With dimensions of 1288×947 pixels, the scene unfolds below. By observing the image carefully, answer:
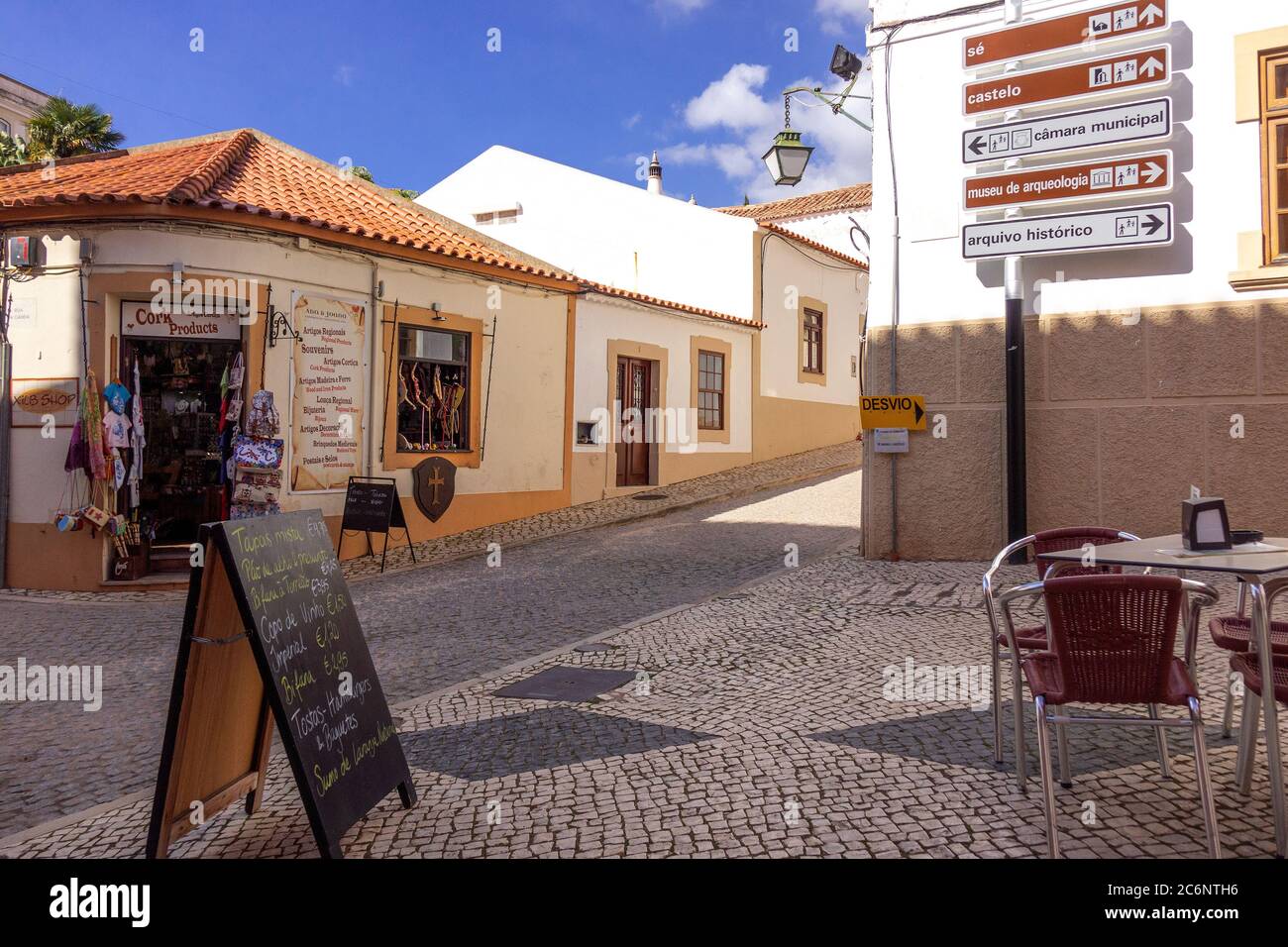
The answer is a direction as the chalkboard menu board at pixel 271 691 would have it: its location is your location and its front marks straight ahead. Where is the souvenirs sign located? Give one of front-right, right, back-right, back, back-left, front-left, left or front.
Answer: back-left

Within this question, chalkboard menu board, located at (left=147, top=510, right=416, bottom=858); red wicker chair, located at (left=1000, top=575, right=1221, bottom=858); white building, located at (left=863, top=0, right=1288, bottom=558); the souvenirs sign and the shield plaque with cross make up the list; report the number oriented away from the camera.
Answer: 1

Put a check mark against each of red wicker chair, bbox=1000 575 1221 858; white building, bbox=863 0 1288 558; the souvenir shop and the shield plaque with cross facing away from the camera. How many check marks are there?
1

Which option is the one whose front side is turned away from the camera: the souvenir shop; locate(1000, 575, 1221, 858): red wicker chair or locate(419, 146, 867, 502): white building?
the red wicker chair

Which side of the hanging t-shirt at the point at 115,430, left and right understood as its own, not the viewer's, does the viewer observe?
front

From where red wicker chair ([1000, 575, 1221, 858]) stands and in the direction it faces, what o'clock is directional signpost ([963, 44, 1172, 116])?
The directional signpost is roughly at 12 o'clock from the red wicker chair.

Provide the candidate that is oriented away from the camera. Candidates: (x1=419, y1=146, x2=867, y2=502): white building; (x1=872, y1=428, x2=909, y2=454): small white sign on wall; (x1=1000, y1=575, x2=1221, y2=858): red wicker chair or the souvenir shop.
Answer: the red wicker chair

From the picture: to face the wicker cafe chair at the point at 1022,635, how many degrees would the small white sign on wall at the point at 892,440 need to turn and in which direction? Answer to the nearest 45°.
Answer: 0° — it already faces it

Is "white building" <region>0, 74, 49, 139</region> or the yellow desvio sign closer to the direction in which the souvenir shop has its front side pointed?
the yellow desvio sign

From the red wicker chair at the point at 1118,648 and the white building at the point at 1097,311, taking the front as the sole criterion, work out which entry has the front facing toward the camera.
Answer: the white building
